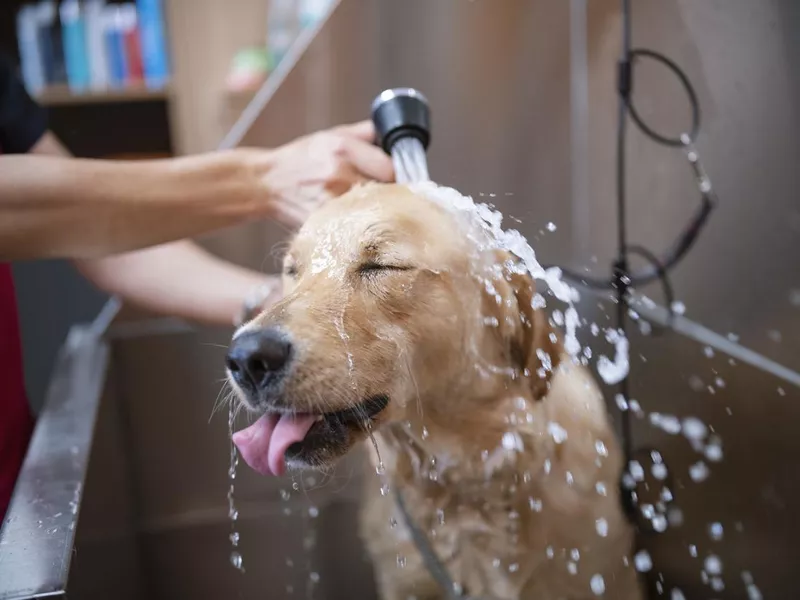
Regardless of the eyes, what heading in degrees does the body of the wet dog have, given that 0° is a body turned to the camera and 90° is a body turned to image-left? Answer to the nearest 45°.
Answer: approximately 45°

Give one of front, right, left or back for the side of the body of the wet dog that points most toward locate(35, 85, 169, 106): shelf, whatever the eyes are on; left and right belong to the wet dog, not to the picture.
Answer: right

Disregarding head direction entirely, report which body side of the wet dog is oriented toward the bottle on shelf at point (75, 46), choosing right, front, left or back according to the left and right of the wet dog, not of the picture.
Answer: right
